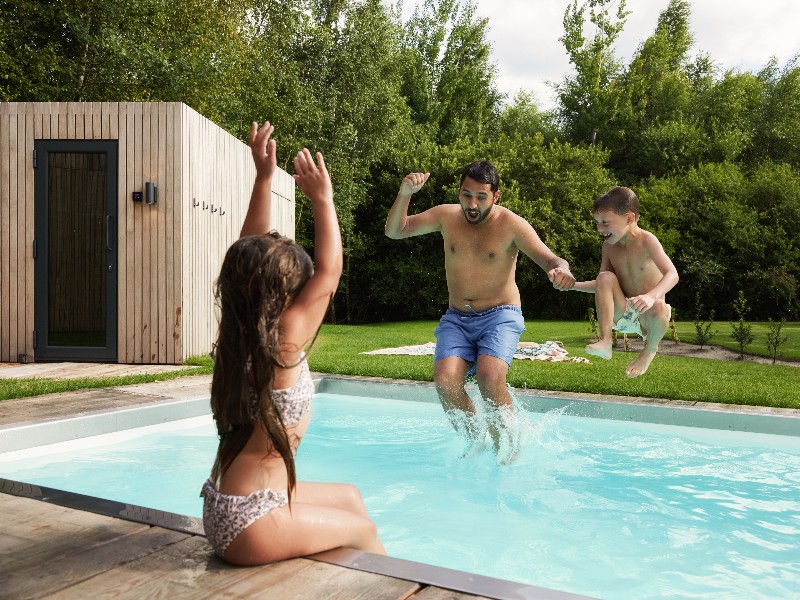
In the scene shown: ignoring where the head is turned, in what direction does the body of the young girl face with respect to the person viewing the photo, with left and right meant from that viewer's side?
facing away from the viewer and to the right of the viewer

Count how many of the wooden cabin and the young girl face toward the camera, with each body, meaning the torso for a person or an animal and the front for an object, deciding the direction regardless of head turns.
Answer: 1

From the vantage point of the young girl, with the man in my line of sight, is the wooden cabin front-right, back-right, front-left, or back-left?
front-left

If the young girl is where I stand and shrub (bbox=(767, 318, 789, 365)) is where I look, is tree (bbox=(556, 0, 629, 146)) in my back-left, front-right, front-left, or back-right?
front-left

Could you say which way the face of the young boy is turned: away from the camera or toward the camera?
toward the camera

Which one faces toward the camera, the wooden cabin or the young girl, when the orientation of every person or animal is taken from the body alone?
the wooden cabin

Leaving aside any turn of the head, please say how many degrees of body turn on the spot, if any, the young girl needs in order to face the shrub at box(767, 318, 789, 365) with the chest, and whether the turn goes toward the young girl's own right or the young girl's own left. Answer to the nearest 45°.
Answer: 0° — they already face it

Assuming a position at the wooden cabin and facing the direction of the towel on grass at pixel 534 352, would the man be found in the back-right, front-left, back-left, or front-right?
front-right

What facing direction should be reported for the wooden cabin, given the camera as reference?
facing the viewer

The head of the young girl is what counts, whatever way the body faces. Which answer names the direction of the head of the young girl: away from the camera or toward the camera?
away from the camera

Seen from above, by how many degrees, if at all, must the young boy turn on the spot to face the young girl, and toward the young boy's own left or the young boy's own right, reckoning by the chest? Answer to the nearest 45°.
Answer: approximately 45° to the young boy's own left

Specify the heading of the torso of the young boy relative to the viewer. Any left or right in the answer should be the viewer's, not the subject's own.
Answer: facing the viewer and to the left of the viewer

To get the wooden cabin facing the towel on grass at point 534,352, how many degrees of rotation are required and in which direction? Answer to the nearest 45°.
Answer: approximately 90° to its left

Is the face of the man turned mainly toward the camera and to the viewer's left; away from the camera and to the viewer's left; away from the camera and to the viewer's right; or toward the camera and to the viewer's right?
toward the camera and to the viewer's left

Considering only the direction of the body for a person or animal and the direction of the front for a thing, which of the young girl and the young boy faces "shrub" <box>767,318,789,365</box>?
the young girl

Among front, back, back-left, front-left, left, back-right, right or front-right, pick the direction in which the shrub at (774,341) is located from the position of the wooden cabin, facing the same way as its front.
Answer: left

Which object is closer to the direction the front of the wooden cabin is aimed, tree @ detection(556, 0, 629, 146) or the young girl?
the young girl
